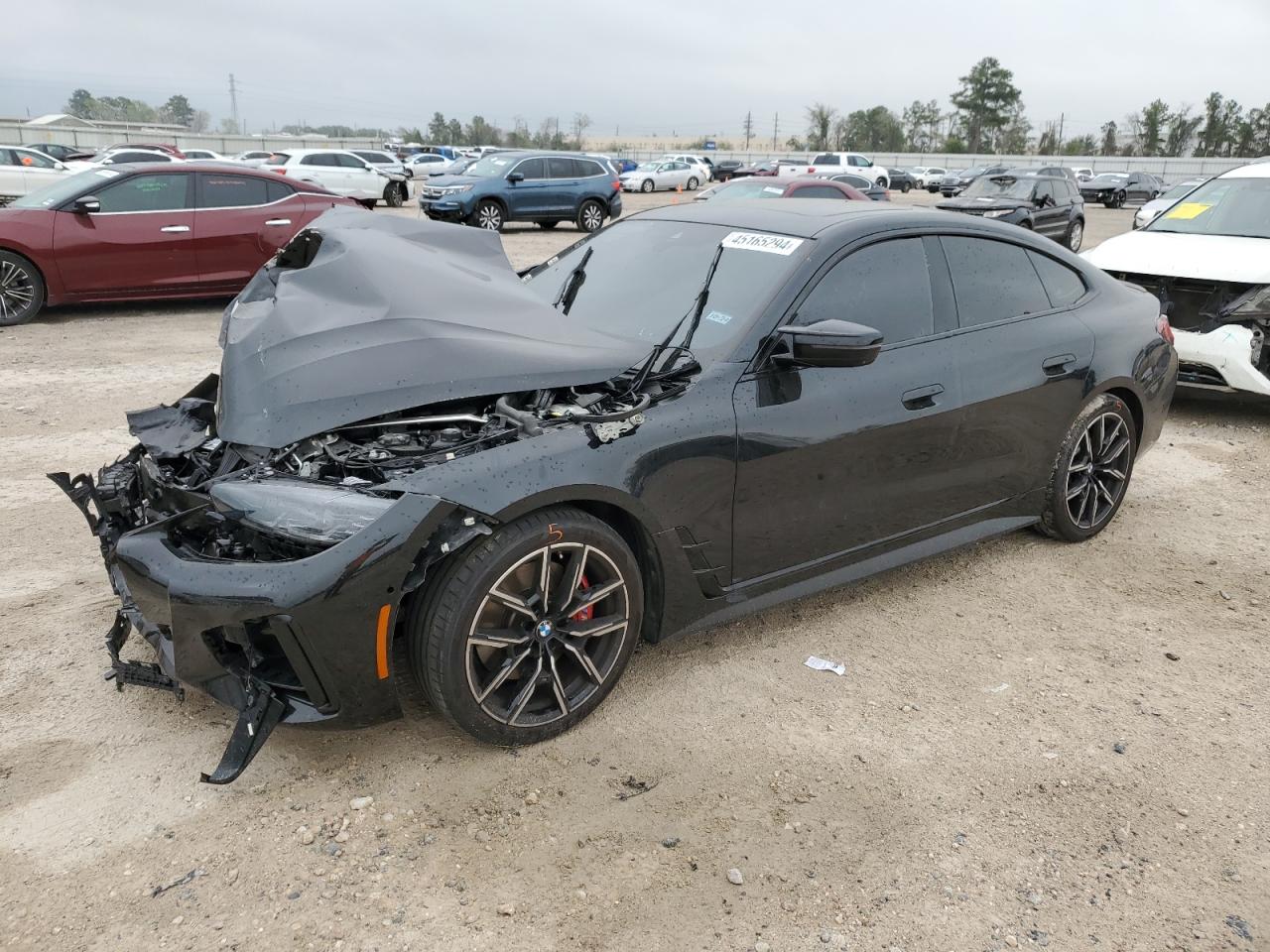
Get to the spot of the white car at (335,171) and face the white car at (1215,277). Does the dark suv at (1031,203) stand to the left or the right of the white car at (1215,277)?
left

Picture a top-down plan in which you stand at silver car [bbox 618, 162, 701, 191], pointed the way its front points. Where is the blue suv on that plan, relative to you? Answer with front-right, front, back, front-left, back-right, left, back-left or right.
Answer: front-left

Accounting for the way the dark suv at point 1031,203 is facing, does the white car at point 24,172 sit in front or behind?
in front

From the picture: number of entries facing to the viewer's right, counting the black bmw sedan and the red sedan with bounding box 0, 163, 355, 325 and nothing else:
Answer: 0

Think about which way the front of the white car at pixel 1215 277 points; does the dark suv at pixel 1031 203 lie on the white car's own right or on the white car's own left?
on the white car's own right

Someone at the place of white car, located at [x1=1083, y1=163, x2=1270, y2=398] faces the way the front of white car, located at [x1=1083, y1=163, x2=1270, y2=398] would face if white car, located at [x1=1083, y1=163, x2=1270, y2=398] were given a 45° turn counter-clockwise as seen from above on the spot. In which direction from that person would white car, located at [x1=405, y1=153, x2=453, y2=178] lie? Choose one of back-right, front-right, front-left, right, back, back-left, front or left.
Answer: back-right

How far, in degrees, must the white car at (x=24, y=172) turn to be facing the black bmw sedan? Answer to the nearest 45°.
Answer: approximately 90° to its right

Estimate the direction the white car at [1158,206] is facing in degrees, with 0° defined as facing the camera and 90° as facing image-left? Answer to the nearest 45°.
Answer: approximately 45°

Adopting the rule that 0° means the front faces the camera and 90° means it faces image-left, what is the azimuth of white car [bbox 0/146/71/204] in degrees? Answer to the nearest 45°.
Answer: approximately 270°

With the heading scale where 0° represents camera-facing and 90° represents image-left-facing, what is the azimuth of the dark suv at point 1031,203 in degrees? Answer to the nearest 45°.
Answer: approximately 45°

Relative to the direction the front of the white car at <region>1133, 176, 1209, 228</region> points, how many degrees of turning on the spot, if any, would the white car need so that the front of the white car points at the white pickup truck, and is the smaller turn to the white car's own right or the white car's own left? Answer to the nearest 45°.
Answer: approximately 90° to the white car's own right
